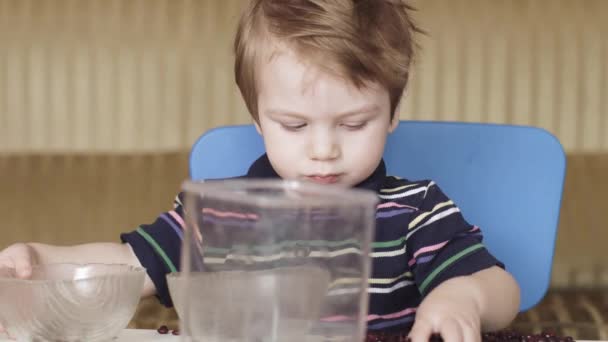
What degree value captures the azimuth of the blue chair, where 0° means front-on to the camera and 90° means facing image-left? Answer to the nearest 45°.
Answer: approximately 0°

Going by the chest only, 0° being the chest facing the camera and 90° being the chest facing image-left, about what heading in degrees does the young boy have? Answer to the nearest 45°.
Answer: approximately 0°

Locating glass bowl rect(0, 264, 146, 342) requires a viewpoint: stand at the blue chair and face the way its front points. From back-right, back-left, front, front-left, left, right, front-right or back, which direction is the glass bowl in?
front-right
